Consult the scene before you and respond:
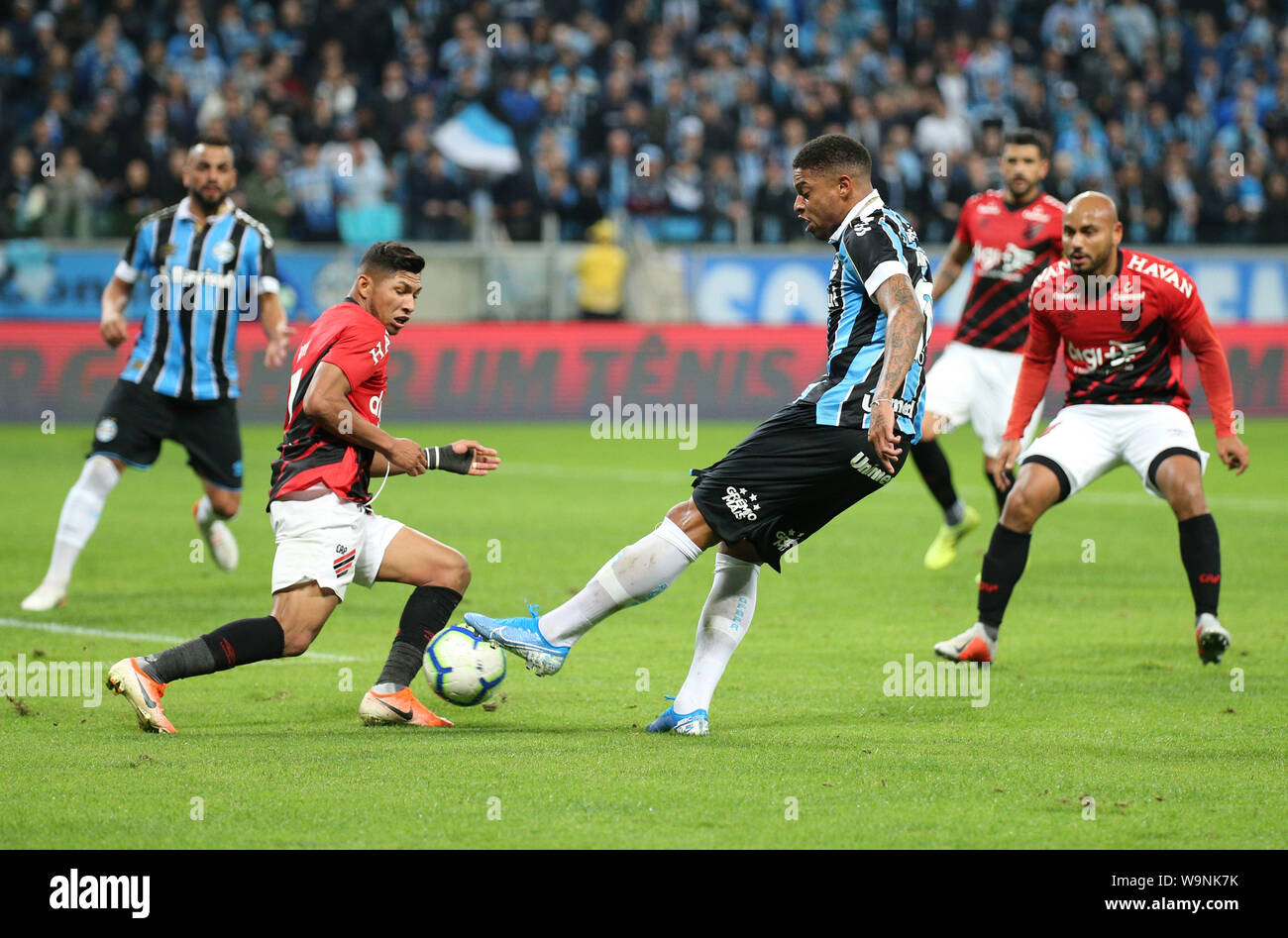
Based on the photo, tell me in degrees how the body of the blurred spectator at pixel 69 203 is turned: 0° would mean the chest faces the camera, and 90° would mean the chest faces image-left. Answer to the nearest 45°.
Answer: approximately 0°

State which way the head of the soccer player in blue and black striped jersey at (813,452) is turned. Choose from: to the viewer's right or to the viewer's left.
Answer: to the viewer's left

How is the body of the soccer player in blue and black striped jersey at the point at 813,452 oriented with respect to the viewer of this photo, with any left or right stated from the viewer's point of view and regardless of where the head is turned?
facing to the left of the viewer

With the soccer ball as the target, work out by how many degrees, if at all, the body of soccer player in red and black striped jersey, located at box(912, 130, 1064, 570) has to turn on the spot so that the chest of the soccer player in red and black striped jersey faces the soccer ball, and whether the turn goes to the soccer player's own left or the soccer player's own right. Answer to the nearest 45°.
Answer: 0° — they already face it

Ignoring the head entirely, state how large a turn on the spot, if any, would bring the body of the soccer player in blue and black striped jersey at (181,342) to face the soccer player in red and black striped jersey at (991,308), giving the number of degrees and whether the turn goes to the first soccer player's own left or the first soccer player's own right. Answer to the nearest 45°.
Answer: approximately 90° to the first soccer player's own left

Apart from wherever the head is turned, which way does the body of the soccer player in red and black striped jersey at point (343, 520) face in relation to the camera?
to the viewer's right

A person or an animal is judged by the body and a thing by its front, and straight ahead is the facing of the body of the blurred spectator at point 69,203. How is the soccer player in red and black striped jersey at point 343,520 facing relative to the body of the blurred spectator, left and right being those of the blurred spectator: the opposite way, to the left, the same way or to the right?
to the left

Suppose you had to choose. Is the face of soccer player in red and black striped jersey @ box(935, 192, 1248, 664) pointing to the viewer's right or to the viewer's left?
to the viewer's left
